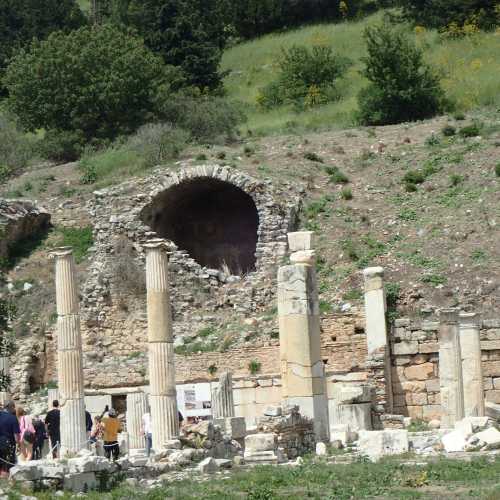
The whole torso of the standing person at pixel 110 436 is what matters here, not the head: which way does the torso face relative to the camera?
away from the camera

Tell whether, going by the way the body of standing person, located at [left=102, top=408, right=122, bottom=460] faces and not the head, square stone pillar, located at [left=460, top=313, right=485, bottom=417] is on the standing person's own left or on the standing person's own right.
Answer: on the standing person's own right

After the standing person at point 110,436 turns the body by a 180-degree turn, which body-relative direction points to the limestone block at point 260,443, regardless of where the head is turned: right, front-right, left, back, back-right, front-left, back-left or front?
front-left

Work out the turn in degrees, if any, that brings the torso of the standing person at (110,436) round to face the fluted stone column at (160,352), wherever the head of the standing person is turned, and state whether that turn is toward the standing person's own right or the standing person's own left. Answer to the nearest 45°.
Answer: approximately 45° to the standing person's own right

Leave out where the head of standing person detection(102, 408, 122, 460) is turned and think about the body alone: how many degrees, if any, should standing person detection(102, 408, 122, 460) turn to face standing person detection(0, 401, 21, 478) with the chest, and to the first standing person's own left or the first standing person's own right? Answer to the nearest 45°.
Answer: approximately 135° to the first standing person's own left

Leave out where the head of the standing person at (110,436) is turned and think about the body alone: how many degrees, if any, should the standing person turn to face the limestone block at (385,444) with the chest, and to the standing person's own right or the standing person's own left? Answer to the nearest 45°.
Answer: approximately 135° to the standing person's own right

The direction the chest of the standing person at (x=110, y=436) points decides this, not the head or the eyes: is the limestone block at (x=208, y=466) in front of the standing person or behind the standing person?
behind

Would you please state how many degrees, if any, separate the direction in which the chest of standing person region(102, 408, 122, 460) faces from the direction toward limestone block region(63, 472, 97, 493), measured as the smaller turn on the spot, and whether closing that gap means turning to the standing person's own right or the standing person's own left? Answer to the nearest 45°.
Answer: approximately 180°

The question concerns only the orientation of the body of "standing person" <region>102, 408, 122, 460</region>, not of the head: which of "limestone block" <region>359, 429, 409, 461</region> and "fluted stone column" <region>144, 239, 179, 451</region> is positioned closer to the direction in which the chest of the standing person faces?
the fluted stone column
